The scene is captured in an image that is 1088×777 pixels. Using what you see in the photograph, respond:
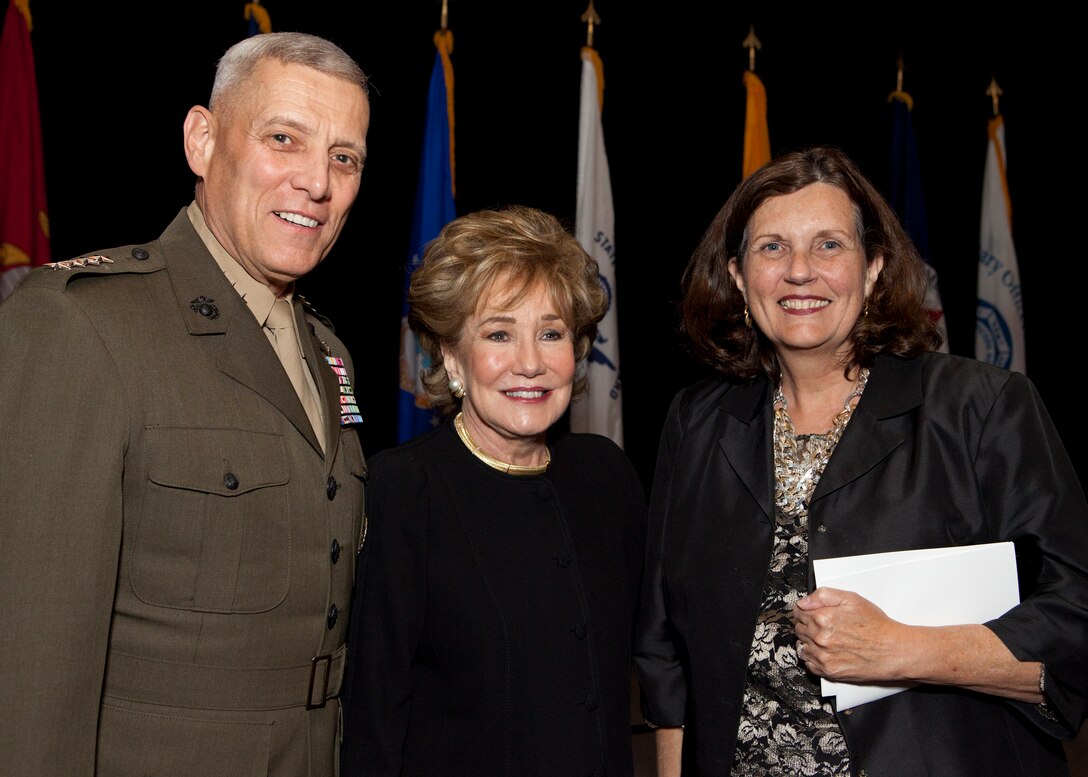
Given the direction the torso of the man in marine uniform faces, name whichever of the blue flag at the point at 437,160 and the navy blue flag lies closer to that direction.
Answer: the navy blue flag

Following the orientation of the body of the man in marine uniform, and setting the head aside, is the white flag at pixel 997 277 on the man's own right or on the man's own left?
on the man's own left

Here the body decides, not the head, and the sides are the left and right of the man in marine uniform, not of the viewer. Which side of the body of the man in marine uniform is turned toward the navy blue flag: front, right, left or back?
left

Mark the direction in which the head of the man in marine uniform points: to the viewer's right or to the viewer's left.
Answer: to the viewer's right

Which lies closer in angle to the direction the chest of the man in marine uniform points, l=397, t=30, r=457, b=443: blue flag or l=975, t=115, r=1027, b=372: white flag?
the white flag

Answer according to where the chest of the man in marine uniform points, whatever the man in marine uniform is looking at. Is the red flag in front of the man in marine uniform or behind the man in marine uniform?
behind

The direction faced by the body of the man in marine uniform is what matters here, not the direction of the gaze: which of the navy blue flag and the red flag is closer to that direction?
the navy blue flag

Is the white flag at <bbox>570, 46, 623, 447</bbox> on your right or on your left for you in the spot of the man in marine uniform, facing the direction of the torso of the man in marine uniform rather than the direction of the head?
on your left

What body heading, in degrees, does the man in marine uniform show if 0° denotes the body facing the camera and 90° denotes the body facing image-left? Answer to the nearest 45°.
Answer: approximately 315°

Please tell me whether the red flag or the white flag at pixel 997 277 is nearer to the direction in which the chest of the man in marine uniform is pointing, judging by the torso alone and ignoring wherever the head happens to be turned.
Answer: the white flag

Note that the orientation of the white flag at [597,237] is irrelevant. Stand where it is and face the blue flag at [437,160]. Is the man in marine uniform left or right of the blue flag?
left

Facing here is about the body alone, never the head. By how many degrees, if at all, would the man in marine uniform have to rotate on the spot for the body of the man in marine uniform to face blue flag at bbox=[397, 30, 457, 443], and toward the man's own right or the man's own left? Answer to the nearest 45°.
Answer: approximately 135° to the man's own left

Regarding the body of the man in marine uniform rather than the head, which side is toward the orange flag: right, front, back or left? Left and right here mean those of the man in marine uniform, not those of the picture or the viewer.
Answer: left
